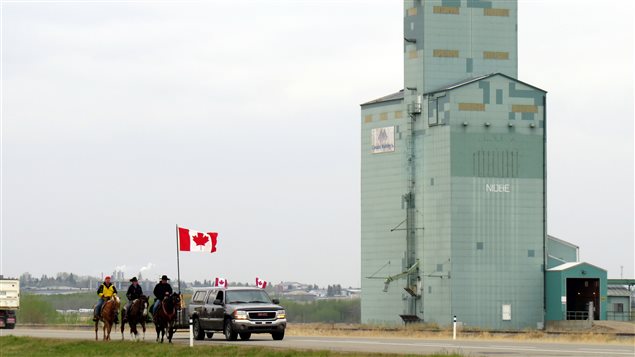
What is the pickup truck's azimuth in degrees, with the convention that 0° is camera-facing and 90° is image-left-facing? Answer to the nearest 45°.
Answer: approximately 315°

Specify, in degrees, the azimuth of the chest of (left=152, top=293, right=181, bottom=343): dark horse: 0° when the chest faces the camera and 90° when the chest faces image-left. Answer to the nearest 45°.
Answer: approximately 315°

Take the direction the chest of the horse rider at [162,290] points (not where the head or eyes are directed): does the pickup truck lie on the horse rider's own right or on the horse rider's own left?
on the horse rider's own left

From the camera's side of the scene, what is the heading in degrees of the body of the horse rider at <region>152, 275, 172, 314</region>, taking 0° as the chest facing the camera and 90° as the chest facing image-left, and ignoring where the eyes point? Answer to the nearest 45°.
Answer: approximately 315°
